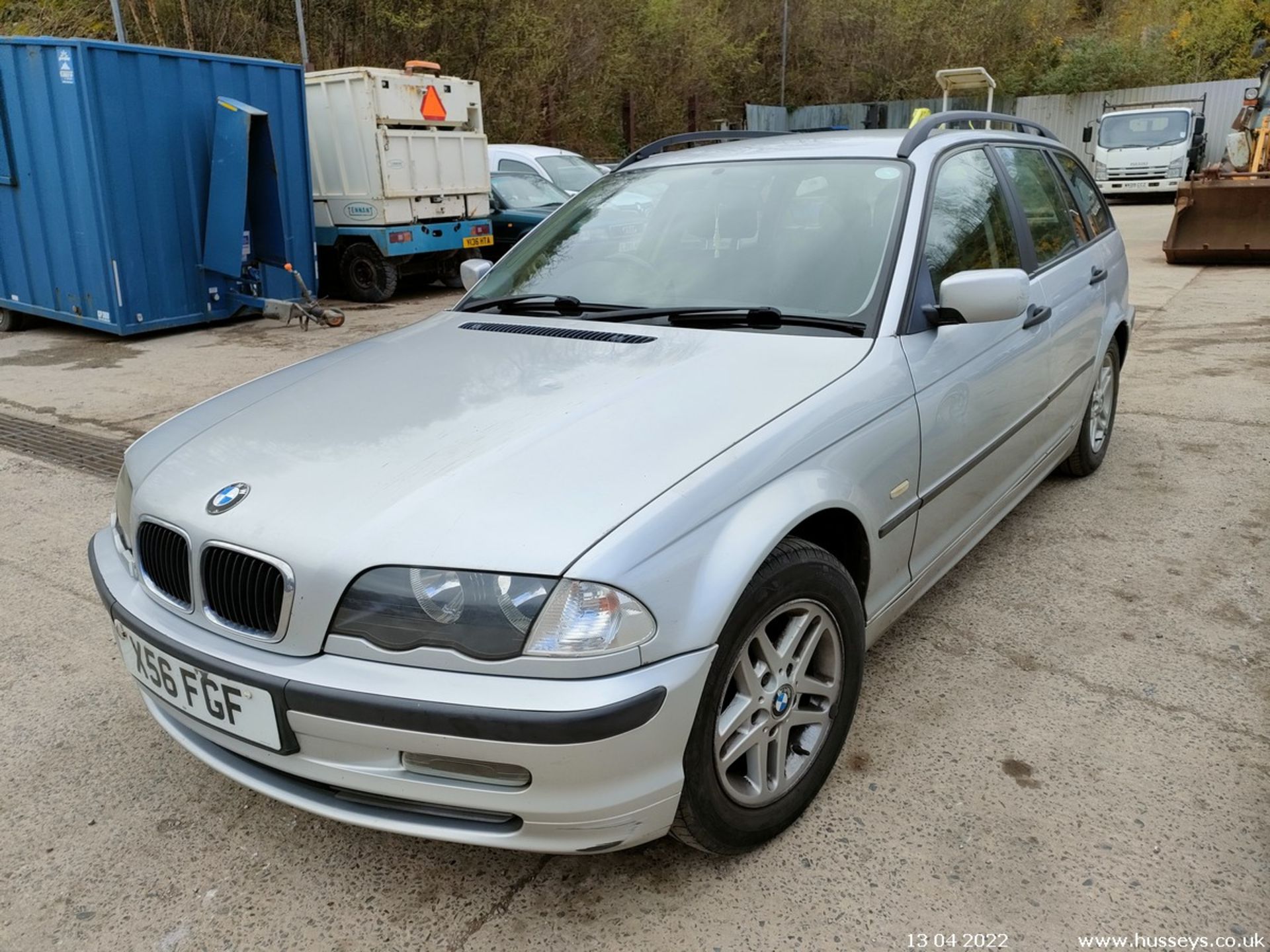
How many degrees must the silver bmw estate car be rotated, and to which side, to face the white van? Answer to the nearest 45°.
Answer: approximately 135° to its right

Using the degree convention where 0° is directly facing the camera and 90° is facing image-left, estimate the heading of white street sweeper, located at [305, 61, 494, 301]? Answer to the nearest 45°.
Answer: approximately 135°

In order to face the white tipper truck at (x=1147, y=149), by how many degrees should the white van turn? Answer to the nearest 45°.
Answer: approximately 90° to its left

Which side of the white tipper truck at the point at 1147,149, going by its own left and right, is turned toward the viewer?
front

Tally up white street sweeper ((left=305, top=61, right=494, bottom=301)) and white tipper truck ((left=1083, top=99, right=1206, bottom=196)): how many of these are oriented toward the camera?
1

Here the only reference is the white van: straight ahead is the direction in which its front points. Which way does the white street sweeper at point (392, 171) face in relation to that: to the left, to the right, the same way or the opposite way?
the opposite way

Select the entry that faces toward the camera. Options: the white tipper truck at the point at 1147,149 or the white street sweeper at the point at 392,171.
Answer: the white tipper truck at the point at 1147,149

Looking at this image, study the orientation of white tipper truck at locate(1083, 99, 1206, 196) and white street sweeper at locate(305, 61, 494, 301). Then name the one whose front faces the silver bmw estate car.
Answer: white tipper truck at locate(1083, 99, 1206, 196)

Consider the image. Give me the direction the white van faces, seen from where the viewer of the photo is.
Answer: facing the viewer and to the right of the viewer

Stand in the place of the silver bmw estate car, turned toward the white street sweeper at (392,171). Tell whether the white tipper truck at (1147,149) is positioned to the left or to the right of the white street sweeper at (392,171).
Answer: right

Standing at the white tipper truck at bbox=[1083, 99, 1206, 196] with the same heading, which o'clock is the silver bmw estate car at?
The silver bmw estate car is roughly at 12 o'clock from the white tipper truck.

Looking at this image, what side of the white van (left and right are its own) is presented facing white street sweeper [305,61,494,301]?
right

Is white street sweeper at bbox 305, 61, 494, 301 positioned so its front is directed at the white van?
no

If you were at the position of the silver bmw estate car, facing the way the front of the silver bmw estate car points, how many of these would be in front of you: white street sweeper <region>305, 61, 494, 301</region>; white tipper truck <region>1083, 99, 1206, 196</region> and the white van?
0

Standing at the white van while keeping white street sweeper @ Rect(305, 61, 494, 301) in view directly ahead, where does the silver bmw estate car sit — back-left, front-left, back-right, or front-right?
front-left

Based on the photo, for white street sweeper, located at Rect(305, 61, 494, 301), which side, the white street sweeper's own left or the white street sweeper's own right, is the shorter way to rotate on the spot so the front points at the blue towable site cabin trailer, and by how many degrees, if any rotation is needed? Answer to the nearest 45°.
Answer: approximately 90° to the white street sweeper's own left

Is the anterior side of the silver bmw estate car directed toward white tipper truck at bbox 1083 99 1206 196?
no

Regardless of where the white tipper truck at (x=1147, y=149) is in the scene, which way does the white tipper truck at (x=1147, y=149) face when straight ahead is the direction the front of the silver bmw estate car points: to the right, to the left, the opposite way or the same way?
the same way
